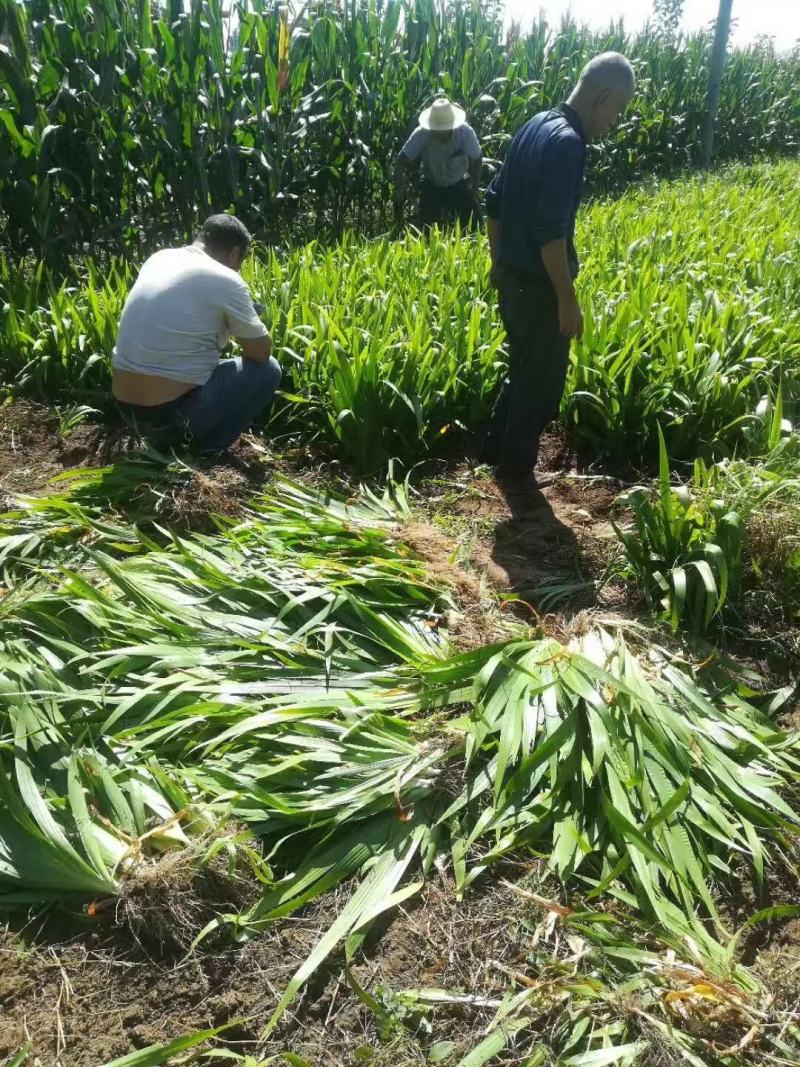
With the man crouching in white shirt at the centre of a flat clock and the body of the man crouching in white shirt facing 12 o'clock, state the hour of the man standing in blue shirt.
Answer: The man standing in blue shirt is roughly at 2 o'clock from the man crouching in white shirt.

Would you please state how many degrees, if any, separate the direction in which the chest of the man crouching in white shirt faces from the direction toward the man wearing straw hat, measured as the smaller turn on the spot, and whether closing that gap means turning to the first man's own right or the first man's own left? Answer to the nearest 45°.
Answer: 0° — they already face them

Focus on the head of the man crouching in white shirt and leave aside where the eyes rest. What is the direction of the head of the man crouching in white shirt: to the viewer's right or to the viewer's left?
to the viewer's right

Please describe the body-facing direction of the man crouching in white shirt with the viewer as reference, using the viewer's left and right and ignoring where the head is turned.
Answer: facing away from the viewer and to the right of the viewer

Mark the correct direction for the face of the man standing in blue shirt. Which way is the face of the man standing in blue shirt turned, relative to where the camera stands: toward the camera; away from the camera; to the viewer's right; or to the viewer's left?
to the viewer's right

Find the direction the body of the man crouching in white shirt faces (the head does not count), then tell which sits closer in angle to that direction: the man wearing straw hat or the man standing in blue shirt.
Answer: the man wearing straw hat
